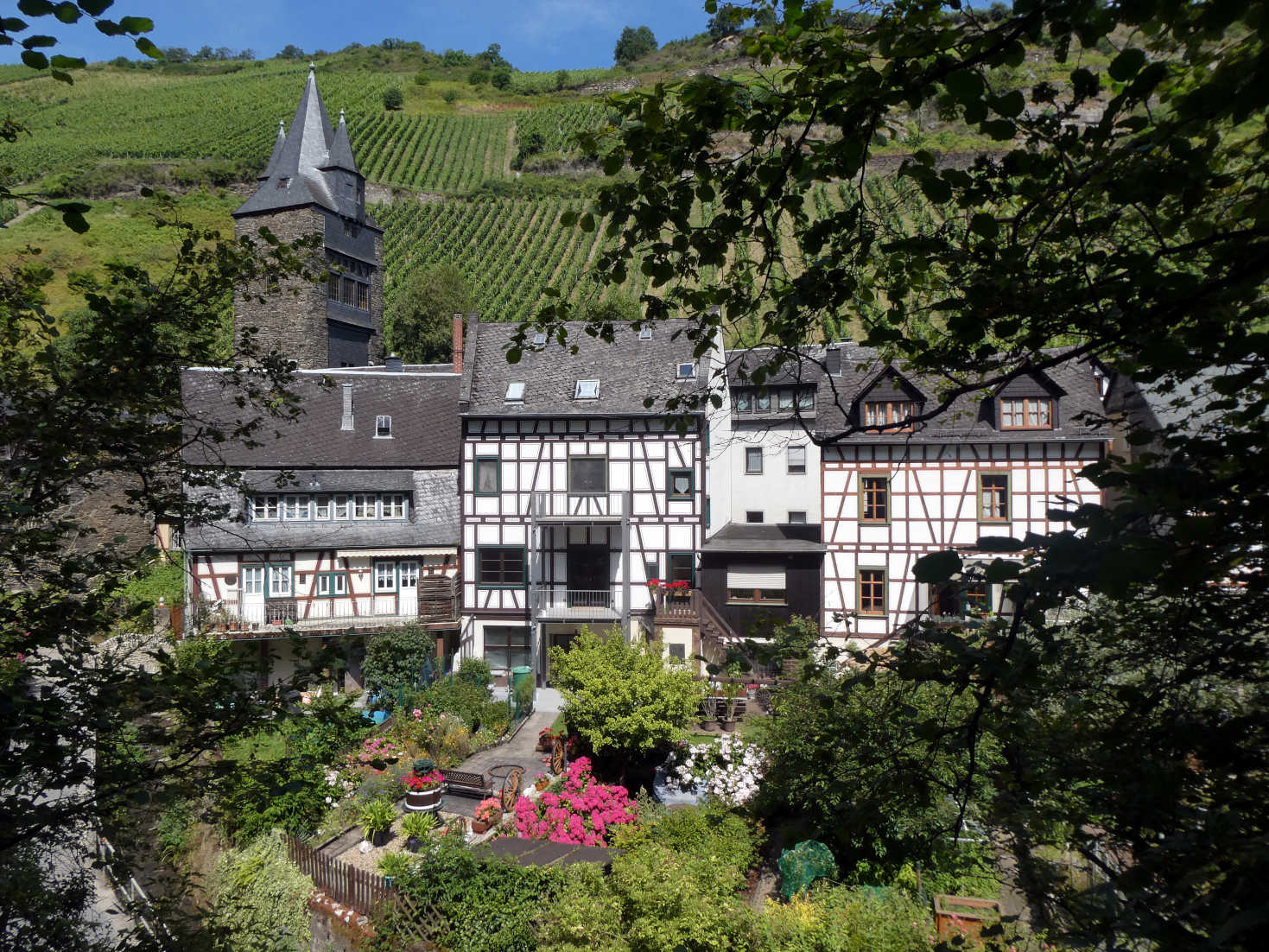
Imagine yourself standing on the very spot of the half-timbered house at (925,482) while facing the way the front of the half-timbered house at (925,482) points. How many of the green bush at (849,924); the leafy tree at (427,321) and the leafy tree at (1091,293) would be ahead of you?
2

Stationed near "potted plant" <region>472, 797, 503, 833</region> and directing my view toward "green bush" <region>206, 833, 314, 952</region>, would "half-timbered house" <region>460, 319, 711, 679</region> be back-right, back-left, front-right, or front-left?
back-right

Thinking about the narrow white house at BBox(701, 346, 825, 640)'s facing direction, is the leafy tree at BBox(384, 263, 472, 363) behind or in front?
behind

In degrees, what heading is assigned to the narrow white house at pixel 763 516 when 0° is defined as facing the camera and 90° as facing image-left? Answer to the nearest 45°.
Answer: approximately 0°

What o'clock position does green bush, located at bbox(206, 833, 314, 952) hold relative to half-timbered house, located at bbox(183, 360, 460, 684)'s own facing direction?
The green bush is roughly at 12 o'clock from the half-timbered house.

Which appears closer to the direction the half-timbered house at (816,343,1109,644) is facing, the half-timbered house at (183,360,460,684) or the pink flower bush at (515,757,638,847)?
the pink flower bush

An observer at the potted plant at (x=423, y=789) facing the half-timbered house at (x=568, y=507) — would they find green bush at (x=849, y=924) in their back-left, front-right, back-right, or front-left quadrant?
back-right

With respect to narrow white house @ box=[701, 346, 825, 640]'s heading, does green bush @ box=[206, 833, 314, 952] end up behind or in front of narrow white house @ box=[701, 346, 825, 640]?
in front

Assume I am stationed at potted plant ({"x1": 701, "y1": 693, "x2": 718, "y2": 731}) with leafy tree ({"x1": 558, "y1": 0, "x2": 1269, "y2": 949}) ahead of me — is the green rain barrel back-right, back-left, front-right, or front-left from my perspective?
back-right

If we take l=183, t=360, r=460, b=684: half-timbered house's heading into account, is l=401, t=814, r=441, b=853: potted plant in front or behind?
in front

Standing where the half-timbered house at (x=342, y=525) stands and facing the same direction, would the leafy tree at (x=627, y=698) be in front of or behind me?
in front
